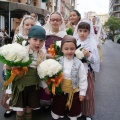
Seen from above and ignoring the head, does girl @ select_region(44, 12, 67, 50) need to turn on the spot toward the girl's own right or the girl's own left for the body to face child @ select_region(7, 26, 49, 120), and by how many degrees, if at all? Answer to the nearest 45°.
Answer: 0° — they already face them

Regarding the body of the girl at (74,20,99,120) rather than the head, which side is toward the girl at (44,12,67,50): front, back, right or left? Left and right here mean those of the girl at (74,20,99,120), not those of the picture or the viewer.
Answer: right

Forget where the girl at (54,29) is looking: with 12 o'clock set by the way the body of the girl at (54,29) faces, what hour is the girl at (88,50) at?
the girl at (88,50) is roughly at 10 o'clock from the girl at (54,29).

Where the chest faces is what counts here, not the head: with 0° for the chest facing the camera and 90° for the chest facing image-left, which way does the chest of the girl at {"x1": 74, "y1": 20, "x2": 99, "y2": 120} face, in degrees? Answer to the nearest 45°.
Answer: approximately 45°

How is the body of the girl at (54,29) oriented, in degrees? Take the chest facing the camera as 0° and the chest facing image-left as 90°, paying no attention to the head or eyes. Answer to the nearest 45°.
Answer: approximately 0°

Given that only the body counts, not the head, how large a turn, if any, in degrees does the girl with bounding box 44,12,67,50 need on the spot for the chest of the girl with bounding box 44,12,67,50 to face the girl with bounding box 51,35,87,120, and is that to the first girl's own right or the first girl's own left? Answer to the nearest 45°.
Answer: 0° — they already face them

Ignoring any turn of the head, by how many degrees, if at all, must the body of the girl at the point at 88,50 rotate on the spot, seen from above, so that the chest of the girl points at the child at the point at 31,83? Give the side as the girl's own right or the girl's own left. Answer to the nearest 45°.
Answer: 0° — they already face them
